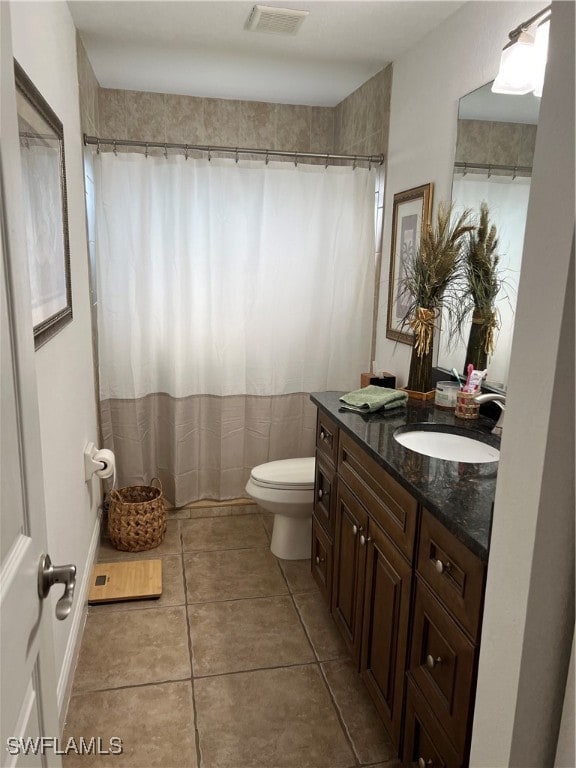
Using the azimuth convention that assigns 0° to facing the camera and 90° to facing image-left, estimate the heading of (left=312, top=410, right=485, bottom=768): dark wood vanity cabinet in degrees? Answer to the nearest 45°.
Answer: approximately 45°

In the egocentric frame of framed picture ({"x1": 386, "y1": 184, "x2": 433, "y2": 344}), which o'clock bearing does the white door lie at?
The white door is roughly at 11 o'clock from the framed picture.

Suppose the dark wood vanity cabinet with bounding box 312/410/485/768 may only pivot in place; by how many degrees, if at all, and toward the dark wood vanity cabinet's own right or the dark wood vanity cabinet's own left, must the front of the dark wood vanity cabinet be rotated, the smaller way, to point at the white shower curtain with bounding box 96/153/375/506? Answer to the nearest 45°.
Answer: approximately 90° to the dark wood vanity cabinet's own right

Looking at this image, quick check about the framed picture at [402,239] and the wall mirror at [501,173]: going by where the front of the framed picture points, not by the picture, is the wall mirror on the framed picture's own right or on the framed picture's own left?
on the framed picture's own left

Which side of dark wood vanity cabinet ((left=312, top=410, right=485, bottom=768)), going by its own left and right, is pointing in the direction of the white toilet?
right

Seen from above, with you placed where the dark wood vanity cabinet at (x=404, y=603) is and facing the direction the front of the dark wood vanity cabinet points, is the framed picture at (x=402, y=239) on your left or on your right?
on your right

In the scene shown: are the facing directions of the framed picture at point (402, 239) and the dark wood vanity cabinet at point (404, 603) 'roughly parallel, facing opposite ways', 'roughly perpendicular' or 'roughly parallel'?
roughly parallel

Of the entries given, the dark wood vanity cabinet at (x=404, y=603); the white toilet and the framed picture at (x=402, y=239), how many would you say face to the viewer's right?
0

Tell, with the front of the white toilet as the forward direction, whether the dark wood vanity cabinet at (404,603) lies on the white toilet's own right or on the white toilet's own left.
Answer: on the white toilet's own left
